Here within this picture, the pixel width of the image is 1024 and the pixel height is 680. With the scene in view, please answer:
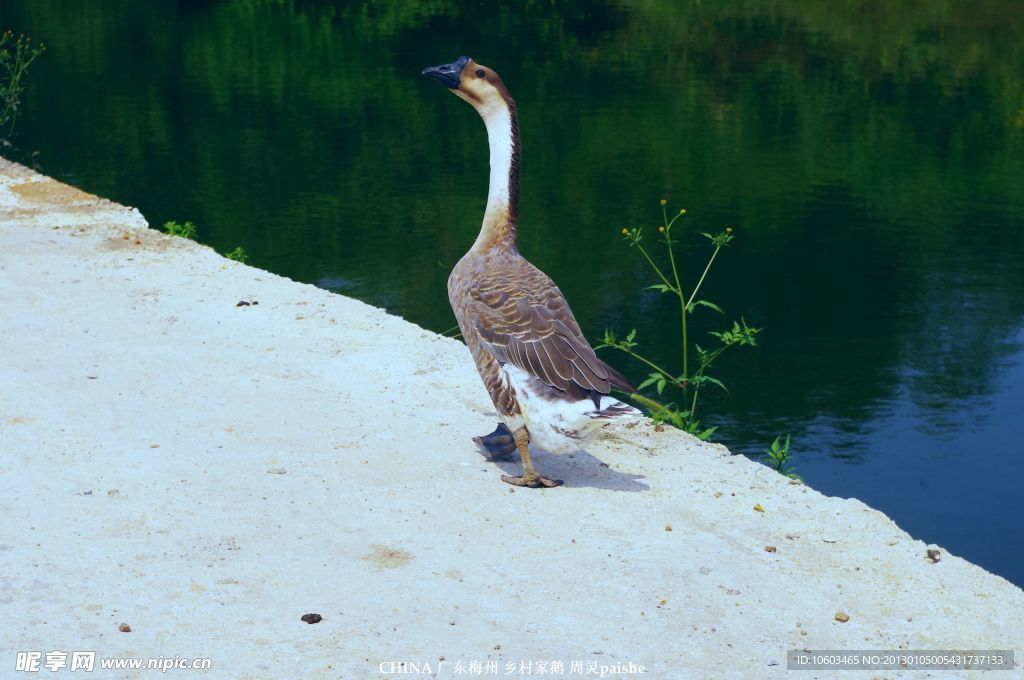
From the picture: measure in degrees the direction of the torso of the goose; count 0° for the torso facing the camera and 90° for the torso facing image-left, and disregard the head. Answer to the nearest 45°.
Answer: approximately 90°
